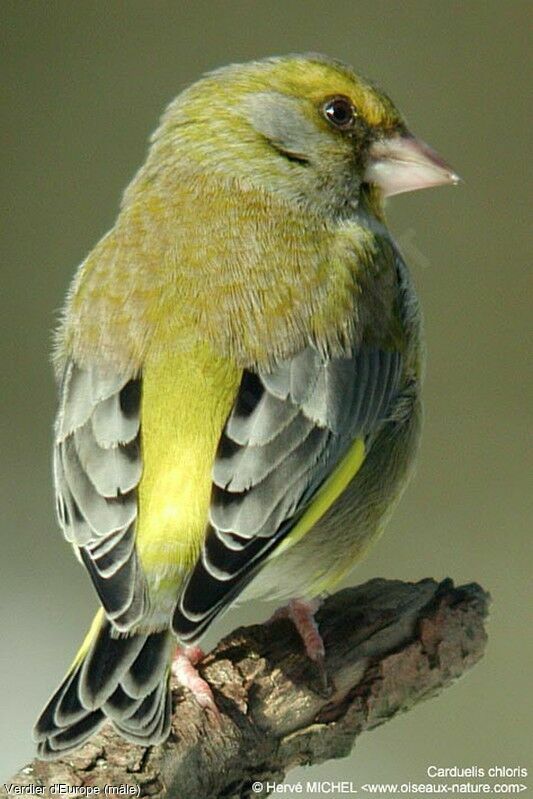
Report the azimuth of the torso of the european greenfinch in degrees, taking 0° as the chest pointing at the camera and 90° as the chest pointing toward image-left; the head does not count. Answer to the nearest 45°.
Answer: approximately 225°
